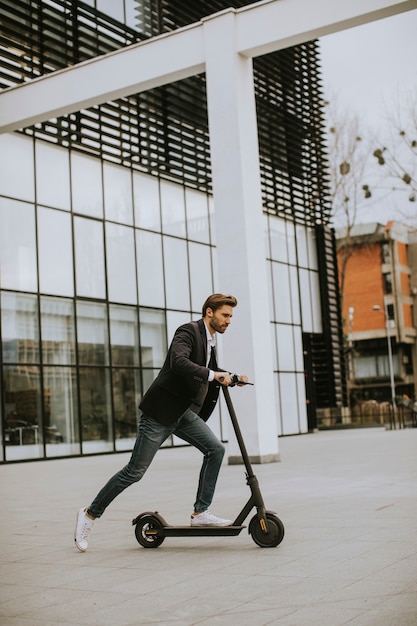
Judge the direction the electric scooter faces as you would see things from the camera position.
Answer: facing to the right of the viewer

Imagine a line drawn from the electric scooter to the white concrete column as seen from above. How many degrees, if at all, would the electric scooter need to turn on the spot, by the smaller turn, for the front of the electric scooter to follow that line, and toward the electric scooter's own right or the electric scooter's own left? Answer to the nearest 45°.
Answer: approximately 90° to the electric scooter's own left
